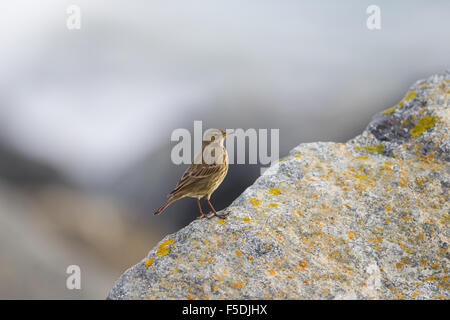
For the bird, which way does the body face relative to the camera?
to the viewer's right
